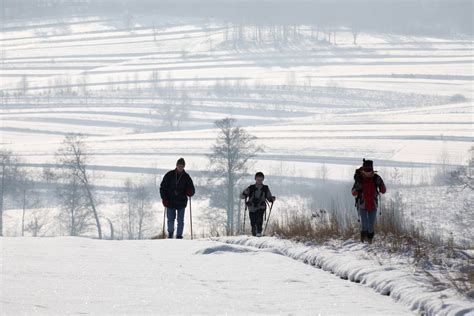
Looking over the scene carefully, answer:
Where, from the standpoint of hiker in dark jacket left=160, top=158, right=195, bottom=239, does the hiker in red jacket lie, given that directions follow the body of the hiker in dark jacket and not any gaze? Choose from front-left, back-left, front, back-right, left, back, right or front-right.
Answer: front-left

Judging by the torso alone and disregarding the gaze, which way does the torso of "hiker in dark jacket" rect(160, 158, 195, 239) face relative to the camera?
toward the camera

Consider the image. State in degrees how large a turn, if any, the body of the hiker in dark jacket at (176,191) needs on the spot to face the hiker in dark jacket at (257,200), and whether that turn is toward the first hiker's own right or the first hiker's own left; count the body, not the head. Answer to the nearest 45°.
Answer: approximately 90° to the first hiker's own left

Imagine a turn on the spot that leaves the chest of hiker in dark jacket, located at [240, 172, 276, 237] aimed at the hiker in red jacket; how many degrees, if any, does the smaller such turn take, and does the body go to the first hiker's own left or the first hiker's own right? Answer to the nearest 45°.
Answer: approximately 45° to the first hiker's own left

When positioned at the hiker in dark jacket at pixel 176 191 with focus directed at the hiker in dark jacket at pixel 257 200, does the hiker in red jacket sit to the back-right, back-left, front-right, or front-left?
front-right

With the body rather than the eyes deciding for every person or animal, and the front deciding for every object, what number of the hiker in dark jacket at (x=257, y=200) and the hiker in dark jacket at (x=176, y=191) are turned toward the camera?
2

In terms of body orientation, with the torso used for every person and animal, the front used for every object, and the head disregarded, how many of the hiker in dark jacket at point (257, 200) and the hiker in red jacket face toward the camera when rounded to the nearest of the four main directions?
2

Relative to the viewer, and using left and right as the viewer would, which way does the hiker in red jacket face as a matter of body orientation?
facing the viewer

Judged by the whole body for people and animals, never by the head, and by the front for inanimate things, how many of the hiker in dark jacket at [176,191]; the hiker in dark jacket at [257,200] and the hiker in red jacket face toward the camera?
3

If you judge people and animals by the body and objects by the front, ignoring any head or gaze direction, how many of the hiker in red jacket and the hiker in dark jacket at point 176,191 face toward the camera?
2
